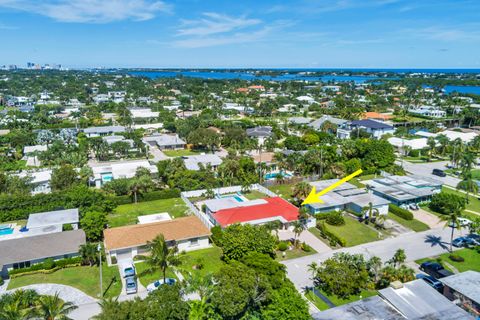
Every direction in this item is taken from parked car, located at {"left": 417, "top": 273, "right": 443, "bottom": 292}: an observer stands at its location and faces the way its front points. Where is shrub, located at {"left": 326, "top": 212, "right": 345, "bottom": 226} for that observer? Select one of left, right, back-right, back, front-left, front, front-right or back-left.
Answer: back

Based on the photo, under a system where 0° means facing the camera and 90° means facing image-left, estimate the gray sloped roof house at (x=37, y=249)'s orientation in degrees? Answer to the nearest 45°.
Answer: approximately 0°

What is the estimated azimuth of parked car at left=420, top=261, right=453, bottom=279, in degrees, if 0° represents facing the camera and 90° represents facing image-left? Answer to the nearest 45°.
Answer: approximately 315°

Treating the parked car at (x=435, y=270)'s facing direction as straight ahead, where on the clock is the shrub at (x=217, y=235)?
The shrub is roughly at 4 o'clock from the parked car.
